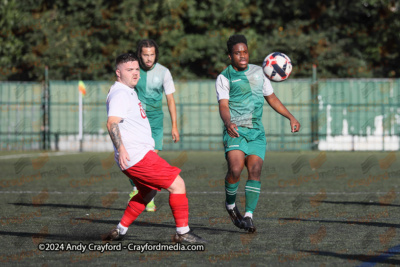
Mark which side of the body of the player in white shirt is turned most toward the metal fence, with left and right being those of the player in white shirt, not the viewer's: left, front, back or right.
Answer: left

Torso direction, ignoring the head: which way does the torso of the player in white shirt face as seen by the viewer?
to the viewer's right

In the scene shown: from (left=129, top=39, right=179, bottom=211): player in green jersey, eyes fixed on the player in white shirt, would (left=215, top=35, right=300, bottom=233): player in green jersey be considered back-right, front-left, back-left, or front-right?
front-left

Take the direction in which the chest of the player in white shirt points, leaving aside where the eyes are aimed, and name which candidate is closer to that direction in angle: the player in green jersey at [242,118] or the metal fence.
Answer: the player in green jersey

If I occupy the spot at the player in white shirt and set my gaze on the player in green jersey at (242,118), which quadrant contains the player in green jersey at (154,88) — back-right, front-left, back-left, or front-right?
front-left

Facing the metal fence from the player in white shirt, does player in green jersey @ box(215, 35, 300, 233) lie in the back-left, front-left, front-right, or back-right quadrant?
front-right

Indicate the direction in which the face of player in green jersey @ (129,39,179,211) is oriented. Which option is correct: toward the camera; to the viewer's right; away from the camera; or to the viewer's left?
toward the camera

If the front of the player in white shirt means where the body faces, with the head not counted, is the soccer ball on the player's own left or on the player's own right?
on the player's own left

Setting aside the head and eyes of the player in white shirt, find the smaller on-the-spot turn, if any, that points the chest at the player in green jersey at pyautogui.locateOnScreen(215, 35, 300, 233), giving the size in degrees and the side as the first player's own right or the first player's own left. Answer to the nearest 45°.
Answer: approximately 45° to the first player's own left
